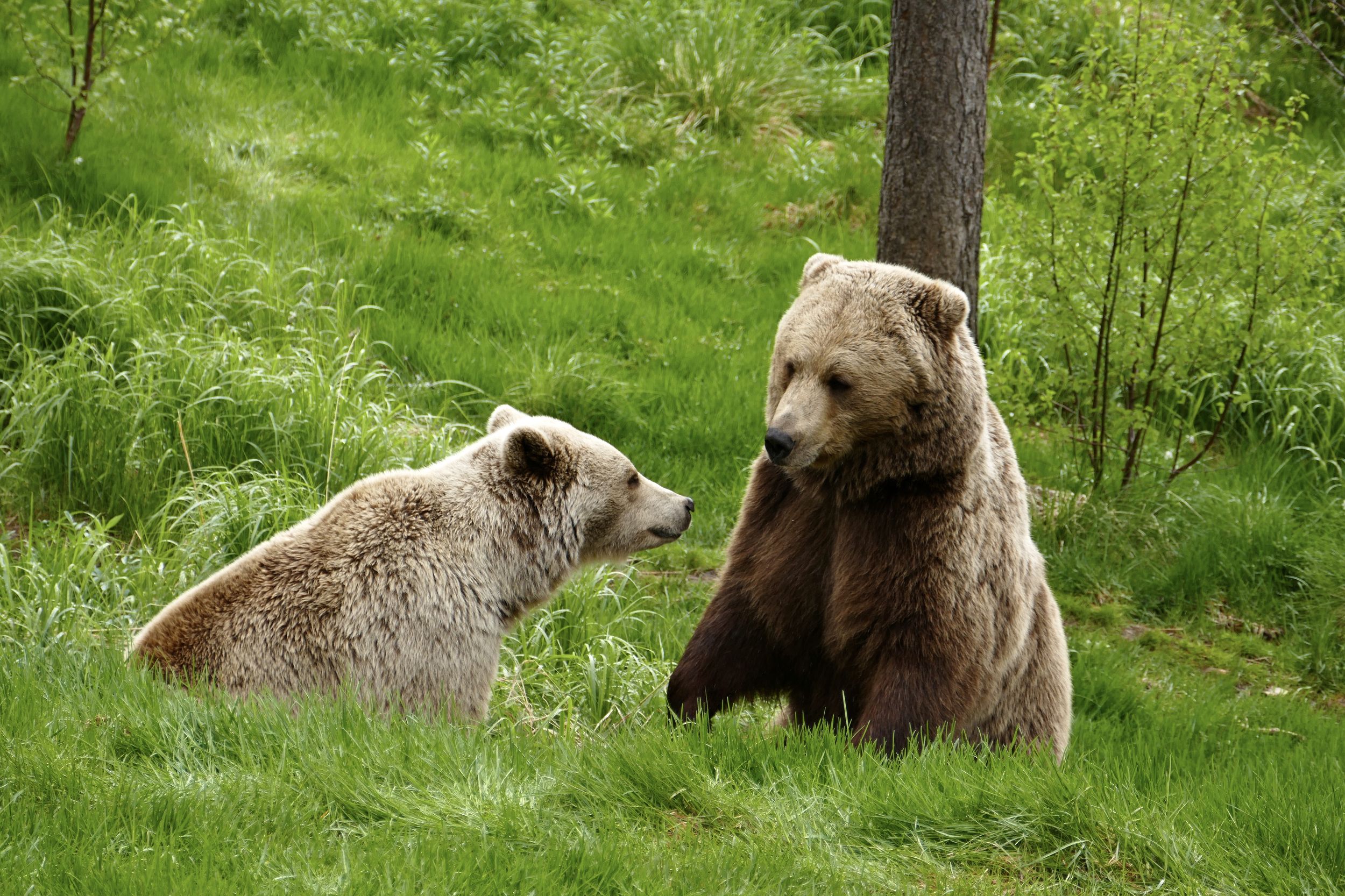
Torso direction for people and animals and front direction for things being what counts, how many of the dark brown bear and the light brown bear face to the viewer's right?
1

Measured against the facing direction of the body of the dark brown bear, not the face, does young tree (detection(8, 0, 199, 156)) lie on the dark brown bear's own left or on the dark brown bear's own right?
on the dark brown bear's own right

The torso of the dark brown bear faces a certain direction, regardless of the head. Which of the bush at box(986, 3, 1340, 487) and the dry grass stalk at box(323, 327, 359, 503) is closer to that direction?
the dry grass stalk

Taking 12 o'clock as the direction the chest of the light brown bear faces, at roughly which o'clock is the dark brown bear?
The dark brown bear is roughly at 1 o'clock from the light brown bear.

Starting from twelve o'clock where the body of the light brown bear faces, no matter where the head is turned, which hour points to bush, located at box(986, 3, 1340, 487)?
The bush is roughly at 11 o'clock from the light brown bear.

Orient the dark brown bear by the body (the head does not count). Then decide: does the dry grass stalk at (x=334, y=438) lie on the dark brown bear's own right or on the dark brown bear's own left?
on the dark brown bear's own right

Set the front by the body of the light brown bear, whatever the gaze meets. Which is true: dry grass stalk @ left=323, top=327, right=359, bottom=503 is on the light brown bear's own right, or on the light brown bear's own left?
on the light brown bear's own left

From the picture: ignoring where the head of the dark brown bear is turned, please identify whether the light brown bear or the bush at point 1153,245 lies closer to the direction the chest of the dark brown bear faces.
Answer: the light brown bear

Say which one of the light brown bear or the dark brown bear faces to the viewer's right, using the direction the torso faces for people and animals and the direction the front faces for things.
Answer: the light brown bear

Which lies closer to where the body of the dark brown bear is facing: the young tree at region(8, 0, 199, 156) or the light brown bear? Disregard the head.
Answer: the light brown bear

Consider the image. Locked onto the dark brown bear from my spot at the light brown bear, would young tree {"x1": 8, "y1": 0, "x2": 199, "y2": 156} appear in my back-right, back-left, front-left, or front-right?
back-left

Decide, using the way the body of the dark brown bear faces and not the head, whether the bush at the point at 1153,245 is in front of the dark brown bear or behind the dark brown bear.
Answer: behind

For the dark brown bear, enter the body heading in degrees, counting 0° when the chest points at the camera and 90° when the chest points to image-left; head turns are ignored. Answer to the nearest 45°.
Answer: approximately 45°

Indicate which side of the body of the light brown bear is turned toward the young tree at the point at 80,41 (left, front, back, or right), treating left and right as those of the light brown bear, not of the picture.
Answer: left

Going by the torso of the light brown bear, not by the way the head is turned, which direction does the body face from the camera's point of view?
to the viewer's right

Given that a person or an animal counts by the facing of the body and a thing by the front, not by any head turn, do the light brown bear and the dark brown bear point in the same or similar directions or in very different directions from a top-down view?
very different directions
